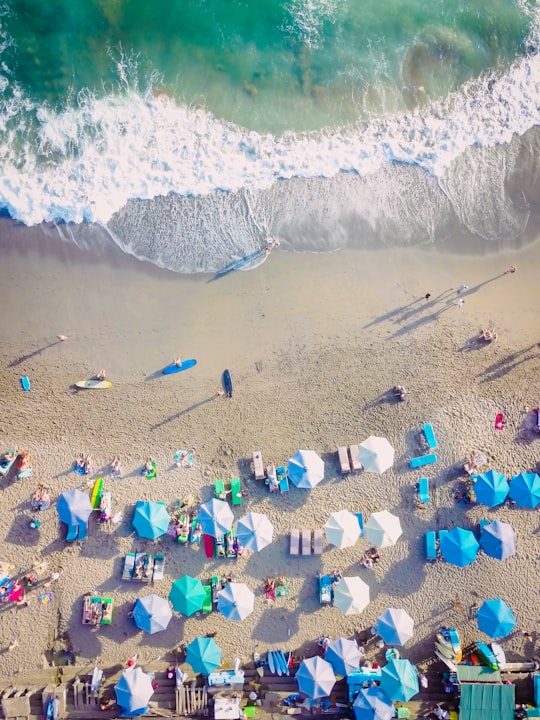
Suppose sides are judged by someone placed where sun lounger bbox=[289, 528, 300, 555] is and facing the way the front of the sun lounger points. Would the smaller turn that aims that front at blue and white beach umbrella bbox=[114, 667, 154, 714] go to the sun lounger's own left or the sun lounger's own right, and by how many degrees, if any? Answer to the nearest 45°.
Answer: approximately 135° to the sun lounger's own left

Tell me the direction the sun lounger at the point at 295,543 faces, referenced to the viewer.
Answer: facing away from the viewer

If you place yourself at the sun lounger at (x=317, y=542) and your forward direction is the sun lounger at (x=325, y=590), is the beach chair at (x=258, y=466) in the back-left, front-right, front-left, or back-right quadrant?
back-right

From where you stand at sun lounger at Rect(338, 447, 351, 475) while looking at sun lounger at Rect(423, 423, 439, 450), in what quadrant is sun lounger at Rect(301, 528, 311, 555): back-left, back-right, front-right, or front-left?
back-right

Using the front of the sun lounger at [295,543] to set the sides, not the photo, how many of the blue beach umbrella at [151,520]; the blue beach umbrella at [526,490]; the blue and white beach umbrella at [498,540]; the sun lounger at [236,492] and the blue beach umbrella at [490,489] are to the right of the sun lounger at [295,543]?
3

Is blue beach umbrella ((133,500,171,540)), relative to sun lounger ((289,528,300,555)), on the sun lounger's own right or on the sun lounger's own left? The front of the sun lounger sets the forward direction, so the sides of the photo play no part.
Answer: on the sun lounger's own left

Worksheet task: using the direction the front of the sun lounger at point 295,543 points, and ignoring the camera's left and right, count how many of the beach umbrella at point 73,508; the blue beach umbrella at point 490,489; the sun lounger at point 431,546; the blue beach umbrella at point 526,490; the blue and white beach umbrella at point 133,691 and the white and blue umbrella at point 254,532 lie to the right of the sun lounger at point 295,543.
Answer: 3

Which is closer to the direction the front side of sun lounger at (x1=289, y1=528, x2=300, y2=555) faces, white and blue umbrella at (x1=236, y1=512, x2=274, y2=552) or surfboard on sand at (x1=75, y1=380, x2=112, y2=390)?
the surfboard on sand

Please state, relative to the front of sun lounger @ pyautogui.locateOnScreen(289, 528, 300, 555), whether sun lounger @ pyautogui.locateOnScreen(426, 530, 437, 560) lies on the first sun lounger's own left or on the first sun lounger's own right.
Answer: on the first sun lounger's own right

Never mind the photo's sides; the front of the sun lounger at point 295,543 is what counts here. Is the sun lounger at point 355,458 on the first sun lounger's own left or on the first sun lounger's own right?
on the first sun lounger's own right

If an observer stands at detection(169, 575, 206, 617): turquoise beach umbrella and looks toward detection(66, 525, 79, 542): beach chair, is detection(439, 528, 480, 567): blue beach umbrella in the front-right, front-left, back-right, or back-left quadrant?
back-right

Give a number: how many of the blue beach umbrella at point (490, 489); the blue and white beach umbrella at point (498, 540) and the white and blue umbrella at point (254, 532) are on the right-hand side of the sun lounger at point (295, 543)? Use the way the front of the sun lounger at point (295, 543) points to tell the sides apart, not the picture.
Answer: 2

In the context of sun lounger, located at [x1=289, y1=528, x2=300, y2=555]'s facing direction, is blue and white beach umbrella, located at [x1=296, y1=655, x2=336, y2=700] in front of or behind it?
behind
